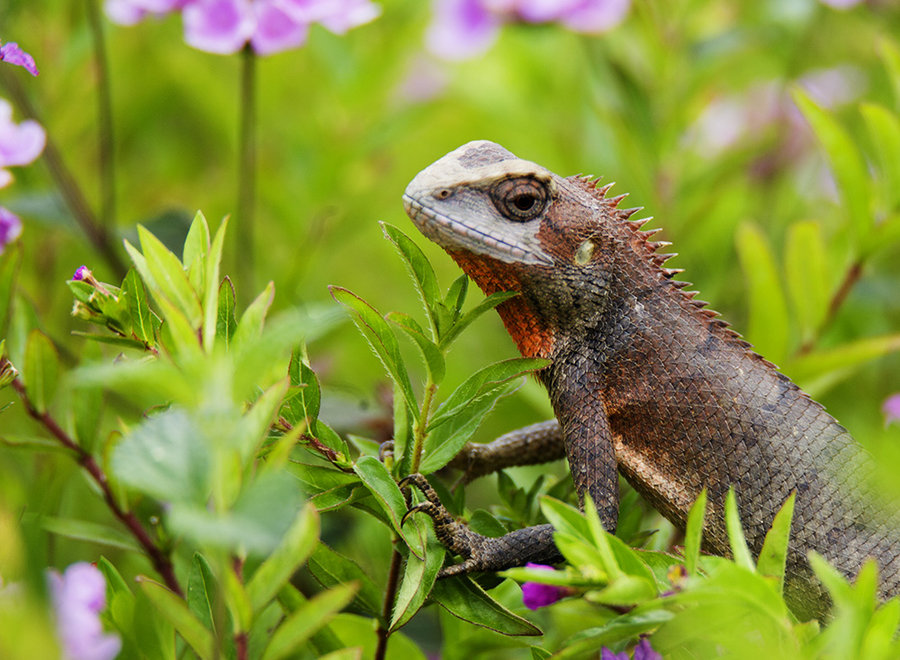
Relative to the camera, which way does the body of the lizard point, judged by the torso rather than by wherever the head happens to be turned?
to the viewer's left

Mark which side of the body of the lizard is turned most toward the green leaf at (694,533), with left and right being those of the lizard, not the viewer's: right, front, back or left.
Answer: left

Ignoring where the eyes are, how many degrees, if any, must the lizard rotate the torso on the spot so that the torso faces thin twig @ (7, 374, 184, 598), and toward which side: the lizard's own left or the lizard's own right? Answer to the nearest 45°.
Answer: approximately 45° to the lizard's own left

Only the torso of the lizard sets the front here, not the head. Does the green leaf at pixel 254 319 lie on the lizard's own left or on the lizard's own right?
on the lizard's own left

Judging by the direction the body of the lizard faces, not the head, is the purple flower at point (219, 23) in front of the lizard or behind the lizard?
in front

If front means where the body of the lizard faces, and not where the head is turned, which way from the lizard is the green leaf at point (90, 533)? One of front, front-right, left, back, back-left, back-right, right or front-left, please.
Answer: front-left

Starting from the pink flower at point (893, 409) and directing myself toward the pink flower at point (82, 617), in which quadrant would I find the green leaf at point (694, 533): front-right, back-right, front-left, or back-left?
front-left

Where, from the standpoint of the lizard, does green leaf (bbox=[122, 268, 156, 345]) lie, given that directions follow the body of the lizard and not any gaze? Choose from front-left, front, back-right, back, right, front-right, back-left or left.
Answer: front-left

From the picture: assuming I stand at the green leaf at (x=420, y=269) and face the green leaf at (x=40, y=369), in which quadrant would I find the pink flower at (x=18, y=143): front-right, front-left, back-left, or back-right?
front-right
